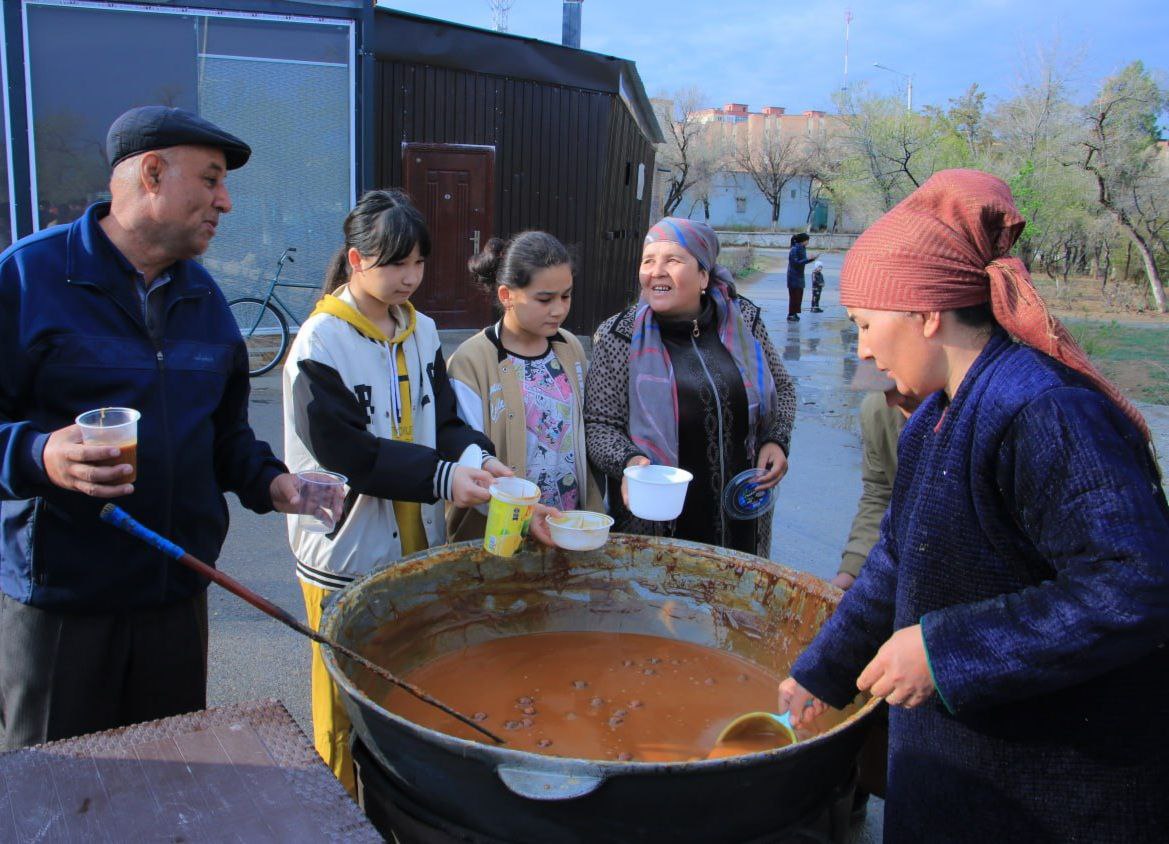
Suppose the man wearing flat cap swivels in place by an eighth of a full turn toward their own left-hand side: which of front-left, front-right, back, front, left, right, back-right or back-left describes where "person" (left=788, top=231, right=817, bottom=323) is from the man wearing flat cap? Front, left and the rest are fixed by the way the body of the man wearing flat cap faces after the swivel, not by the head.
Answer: front-left

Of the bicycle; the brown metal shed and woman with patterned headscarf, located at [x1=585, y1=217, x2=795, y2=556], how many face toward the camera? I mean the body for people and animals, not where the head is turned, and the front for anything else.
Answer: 2

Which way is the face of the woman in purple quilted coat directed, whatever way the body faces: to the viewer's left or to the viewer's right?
to the viewer's left

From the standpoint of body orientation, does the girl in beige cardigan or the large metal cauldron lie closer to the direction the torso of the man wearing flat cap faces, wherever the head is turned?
the large metal cauldron

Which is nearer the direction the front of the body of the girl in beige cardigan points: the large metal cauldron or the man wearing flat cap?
the large metal cauldron

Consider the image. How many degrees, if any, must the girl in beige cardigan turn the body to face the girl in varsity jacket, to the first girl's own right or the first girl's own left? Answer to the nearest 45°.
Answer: approximately 90° to the first girl's own right

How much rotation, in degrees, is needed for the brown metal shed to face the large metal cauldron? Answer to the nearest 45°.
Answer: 0° — it already faces it

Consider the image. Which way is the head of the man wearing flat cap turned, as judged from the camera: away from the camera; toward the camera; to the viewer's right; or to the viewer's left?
to the viewer's right

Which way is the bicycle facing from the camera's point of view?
to the viewer's left

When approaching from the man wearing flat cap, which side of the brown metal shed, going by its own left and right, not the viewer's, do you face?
front

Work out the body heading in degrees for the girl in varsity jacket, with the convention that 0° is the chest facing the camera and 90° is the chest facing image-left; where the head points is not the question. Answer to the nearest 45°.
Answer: approximately 315°

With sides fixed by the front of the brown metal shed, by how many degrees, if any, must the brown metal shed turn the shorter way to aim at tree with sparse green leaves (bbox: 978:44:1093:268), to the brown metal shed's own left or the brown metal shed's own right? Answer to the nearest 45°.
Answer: approximately 135° to the brown metal shed's own left

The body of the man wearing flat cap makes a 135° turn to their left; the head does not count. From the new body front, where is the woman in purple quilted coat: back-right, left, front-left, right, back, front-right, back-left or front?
back-right
